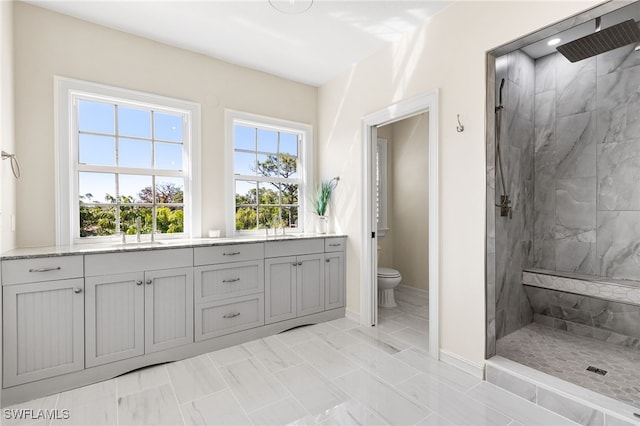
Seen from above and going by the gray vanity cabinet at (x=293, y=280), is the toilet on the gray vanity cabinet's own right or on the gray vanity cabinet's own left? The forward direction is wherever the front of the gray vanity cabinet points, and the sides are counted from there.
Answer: on the gray vanity cabinet's own left

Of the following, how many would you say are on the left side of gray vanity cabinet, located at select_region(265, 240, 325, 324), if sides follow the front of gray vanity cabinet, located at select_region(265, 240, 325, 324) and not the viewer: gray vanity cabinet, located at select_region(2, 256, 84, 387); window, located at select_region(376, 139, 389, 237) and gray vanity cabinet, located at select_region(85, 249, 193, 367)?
1

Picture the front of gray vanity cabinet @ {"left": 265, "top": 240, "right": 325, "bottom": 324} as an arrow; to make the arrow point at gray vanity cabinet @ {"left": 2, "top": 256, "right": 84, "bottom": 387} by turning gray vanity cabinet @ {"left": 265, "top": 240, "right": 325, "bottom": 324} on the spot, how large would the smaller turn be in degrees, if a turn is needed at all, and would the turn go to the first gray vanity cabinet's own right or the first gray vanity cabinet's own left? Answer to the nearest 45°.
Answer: approximately 90° to the first gray vanity cabinet's own right

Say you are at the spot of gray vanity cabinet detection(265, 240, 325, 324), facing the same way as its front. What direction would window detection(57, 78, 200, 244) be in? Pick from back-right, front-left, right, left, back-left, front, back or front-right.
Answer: back-right

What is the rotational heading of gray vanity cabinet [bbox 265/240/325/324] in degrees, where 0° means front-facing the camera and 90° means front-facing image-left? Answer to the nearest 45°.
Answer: approximately 315°
